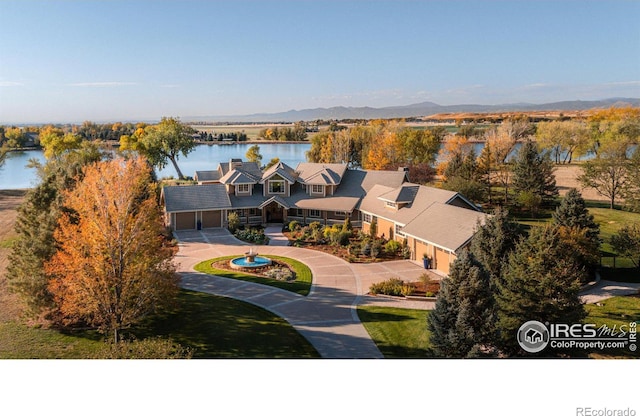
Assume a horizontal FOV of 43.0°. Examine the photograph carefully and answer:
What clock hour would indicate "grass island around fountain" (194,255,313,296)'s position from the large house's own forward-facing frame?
The grass island around fountain is roughly at 12 o'clock from the large house.

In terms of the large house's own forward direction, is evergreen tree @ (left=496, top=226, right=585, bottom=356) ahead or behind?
ahead

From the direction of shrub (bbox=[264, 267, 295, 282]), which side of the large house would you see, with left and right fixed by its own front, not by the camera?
front

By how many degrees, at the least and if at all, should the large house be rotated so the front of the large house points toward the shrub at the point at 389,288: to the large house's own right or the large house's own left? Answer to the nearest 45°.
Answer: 0° — it already faces it

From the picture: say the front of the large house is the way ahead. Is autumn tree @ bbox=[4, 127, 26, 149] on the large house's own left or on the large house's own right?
on the large house's own right

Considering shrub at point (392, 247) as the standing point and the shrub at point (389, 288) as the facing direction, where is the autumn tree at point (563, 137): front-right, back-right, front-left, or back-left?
back-left

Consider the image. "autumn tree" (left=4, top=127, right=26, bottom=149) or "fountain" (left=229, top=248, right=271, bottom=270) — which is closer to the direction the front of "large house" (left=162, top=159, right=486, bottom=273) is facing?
the fountain

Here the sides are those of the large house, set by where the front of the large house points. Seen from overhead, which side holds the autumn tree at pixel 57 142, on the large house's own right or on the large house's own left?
on the large house's own right

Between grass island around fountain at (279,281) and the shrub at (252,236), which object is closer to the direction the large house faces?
the grass island around fountain

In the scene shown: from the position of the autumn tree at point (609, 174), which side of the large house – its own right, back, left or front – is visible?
left

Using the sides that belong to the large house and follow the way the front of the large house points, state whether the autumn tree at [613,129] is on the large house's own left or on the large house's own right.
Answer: on the large house's own left

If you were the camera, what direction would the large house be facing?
facing the viewer
